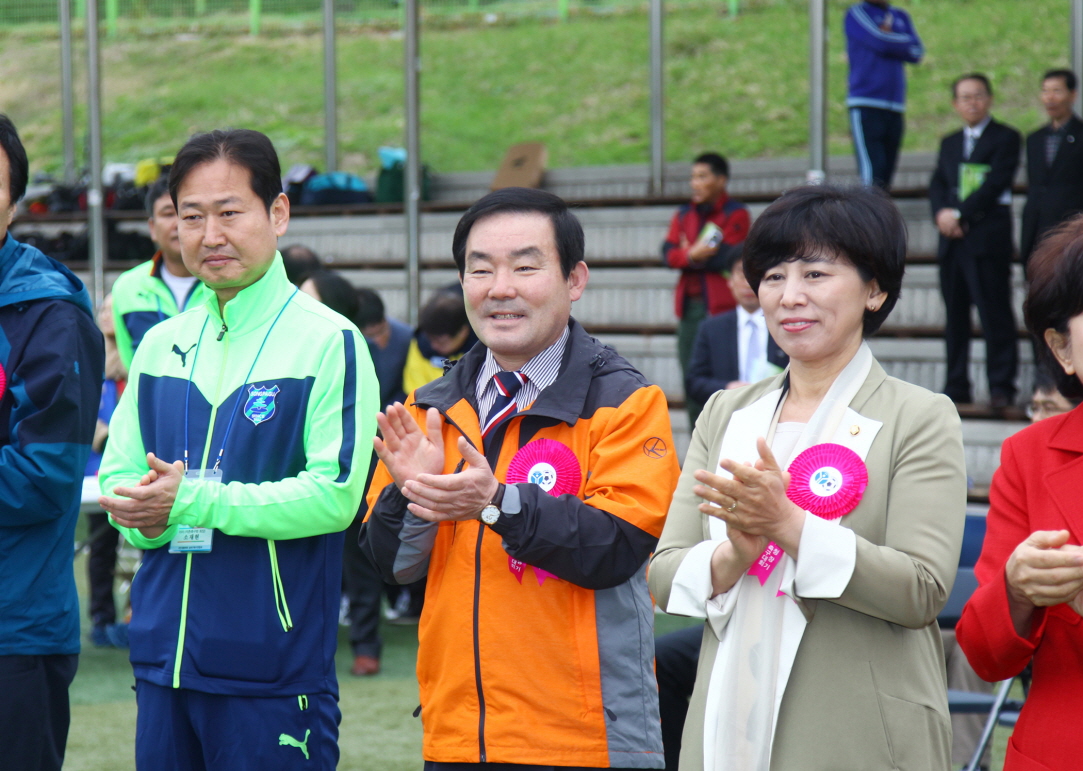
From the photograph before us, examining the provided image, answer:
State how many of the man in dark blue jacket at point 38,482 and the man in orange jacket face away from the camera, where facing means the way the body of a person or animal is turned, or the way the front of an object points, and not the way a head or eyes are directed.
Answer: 0

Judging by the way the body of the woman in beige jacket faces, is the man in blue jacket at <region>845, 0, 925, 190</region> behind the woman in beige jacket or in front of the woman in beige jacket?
behind

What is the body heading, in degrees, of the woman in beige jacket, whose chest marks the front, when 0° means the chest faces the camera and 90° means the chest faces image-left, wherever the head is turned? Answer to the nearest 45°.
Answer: approximately 45°

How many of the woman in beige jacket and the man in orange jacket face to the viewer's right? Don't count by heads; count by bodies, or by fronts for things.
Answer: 0

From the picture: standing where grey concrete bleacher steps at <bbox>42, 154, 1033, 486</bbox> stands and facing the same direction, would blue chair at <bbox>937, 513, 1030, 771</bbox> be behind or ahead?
ahead

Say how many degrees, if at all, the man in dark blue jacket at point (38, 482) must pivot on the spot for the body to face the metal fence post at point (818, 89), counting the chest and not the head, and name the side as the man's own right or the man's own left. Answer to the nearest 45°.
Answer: approximately 180°

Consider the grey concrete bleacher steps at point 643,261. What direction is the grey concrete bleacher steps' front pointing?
toward the camera

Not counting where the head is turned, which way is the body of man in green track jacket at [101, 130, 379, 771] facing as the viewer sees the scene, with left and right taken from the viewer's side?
facing the viewer and to the left of the viewer
